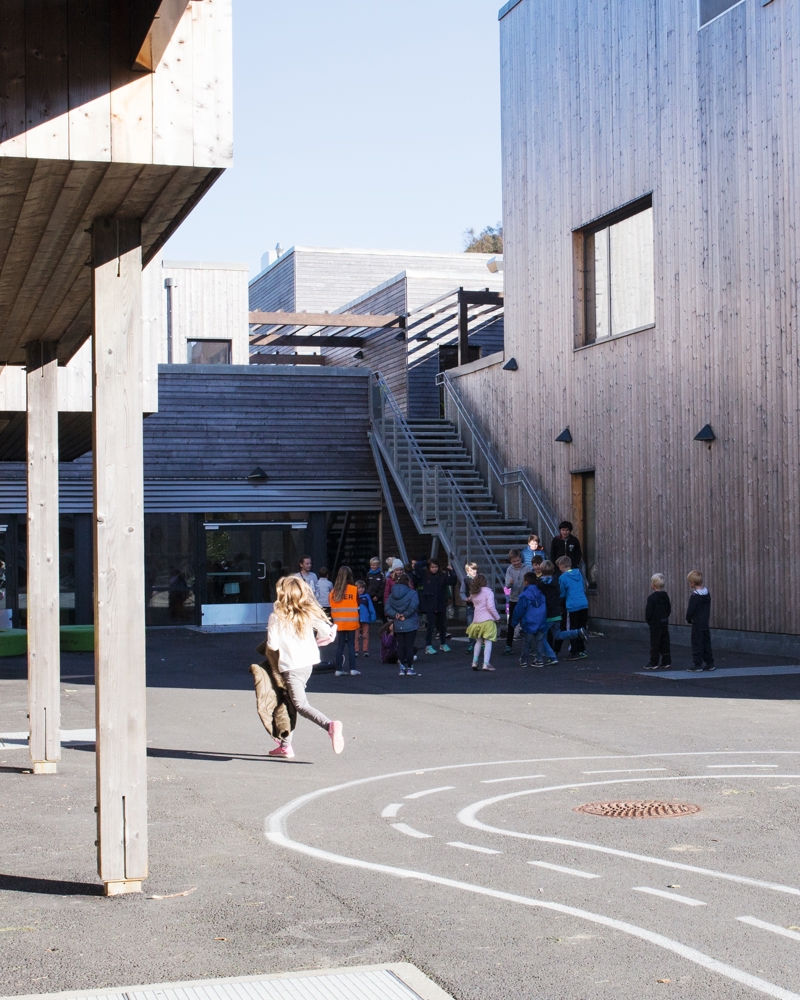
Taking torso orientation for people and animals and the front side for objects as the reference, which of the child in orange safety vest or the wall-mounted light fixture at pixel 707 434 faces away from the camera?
the child in orange safety vest

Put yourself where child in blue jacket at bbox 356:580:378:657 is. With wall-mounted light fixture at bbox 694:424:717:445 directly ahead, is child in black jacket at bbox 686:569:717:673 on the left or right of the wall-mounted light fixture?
right

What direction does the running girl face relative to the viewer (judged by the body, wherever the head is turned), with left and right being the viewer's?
facing away from the viewer and to the left of the viewer

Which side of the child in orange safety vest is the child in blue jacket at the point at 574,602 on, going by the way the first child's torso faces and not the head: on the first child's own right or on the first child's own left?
on the first child's own right

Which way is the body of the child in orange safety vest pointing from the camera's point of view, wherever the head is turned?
away from the camera

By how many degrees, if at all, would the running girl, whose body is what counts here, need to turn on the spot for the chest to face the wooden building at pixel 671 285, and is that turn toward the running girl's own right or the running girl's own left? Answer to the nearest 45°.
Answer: approximately 90° to the running girl's own right

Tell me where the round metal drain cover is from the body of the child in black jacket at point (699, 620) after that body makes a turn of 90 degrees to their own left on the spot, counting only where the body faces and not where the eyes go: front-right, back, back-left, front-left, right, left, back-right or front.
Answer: front-left

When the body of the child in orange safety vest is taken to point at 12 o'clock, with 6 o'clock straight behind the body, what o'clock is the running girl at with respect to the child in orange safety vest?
The running girl is roughly at 6 o'clock from the child in orange safety vest.

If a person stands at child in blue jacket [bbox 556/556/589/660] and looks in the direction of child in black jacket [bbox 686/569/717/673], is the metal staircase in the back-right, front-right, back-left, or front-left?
back-left

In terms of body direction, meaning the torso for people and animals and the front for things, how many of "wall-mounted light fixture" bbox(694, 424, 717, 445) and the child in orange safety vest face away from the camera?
1
